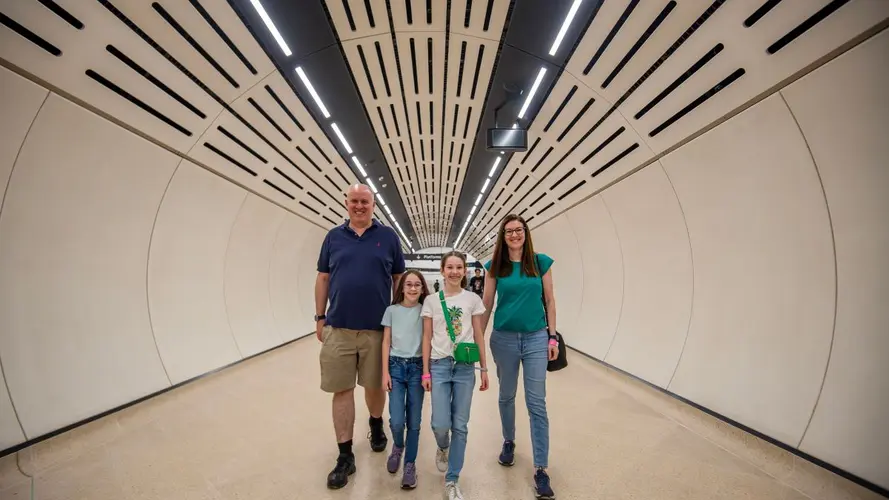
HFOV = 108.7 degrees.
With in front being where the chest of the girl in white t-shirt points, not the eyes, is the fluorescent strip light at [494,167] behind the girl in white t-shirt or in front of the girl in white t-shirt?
behind

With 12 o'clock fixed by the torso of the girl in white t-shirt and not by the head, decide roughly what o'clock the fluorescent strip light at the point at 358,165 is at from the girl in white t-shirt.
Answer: The fluorescent strip light is roughly at 5 o'clock from the girl in white t-shirt.

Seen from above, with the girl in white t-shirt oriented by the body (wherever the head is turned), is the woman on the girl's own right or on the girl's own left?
on the girl's own left

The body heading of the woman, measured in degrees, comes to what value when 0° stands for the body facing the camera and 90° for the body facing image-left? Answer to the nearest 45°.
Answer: approximately 0°

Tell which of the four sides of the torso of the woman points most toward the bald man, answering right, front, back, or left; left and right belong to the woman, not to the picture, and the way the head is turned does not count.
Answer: right

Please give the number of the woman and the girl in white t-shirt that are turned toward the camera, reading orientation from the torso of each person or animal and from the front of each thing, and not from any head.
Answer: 2

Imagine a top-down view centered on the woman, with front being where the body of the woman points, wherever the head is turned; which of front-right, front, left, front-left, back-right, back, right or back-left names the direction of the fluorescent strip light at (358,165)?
back-right
